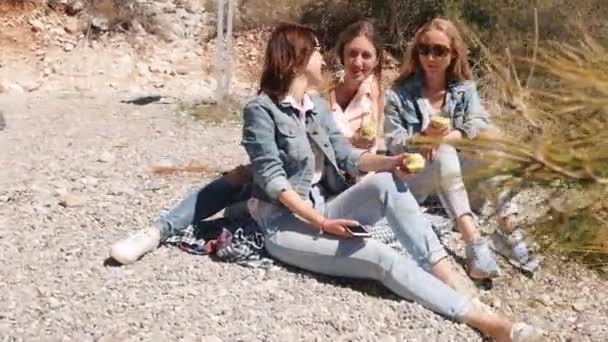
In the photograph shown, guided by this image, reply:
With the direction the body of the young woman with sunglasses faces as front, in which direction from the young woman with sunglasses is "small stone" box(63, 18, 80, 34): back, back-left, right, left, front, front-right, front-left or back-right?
back-right

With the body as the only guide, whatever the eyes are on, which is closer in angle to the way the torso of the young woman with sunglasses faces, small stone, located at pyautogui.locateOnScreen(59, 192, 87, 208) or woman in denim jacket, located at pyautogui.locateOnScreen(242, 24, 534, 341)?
the woman in denim jacket

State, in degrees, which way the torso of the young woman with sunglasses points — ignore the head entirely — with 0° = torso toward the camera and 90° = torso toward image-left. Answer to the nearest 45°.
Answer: approximately 0°

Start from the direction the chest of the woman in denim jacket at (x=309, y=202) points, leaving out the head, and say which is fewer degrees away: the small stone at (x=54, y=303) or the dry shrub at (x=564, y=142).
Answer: the dry shrub

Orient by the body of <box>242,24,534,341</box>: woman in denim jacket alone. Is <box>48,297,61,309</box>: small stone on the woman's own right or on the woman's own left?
on the woman's own right

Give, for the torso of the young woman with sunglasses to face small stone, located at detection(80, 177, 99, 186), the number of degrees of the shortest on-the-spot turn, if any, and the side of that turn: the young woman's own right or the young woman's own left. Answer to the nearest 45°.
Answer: approximately 90° to the young woman's own right

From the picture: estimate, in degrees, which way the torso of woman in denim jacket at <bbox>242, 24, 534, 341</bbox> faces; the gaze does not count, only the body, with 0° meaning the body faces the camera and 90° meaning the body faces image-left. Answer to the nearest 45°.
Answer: approximately 315°

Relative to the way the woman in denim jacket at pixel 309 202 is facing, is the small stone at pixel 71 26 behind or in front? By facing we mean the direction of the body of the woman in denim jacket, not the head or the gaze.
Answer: behind

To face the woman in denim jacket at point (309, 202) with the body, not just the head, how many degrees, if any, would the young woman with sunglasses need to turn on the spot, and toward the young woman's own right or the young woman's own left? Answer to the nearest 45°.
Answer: approximately 45° to the young woman's own right
